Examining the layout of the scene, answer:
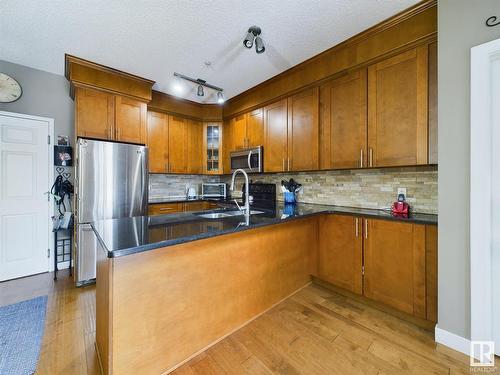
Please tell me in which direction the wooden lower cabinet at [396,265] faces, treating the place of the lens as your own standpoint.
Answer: facing the viewer and to the left of the viewer

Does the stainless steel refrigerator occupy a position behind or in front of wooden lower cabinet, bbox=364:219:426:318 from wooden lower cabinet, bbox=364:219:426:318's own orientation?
in front

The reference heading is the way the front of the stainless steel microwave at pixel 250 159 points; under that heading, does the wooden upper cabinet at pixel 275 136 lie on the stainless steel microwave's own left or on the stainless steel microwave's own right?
on the stainless steel microwave's own left

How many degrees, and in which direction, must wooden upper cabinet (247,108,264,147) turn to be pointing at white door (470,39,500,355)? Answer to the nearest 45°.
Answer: approximately 90° to its left

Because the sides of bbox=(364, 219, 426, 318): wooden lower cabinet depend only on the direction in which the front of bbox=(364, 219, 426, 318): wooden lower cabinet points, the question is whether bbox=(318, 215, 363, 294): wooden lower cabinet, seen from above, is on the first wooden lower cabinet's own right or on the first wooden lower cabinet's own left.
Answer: on the first wooden lower cabinet's own right

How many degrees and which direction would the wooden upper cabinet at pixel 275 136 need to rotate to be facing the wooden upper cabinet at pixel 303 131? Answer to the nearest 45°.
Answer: approximately 90° to its left

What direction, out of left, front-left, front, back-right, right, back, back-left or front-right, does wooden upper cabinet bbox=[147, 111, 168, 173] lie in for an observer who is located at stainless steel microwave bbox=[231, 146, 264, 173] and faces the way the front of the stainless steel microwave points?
front-right

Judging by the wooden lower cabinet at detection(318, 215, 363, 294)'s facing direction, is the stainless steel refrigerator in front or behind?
in front
